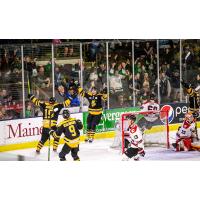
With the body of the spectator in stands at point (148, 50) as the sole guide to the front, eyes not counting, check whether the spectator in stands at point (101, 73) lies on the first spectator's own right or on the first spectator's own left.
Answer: on the first spectator's own right

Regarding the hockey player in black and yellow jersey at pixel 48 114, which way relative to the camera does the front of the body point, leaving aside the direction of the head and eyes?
away from the camera

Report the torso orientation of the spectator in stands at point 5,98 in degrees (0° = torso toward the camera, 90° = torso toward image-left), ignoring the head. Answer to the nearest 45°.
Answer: approximately 0°

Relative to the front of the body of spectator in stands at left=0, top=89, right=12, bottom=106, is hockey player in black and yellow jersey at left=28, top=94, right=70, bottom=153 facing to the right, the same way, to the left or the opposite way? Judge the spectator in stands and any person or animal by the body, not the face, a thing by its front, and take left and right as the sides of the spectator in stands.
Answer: the opposite way

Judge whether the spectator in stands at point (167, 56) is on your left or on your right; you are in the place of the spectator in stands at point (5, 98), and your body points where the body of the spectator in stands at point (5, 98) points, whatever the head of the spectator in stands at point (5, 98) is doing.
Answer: on your left

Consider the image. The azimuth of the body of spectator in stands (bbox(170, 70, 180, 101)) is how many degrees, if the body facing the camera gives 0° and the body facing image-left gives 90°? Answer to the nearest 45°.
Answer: approximately 0°
